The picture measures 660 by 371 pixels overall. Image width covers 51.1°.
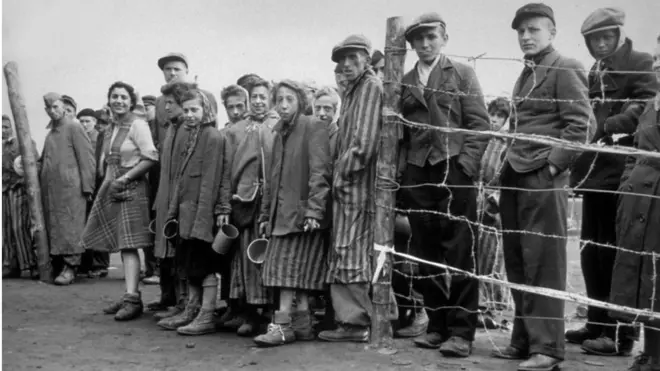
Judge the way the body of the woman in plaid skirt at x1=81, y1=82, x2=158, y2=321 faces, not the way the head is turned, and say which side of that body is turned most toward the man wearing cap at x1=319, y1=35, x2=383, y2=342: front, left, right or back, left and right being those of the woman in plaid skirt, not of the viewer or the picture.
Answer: left

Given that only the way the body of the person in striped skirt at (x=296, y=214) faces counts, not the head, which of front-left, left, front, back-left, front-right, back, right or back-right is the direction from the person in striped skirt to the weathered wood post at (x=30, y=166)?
right

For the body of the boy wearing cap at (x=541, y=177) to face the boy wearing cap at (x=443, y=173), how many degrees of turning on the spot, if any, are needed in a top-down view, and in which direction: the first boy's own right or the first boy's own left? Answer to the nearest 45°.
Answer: approximately 45° to the first boy's own right

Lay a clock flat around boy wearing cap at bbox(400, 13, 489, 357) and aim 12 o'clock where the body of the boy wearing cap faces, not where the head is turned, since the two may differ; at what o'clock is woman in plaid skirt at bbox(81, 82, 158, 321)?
The woman in plaid skirt is roughly at 2 o'clock from the boy wearing cap.

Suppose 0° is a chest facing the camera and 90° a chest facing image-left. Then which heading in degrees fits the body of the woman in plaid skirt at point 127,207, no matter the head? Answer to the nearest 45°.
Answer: approximately 45°

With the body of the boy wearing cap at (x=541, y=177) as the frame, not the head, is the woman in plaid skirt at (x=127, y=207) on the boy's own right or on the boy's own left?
on the boy's own right

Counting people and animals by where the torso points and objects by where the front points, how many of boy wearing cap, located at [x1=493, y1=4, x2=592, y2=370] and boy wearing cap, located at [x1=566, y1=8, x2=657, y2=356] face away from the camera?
0
